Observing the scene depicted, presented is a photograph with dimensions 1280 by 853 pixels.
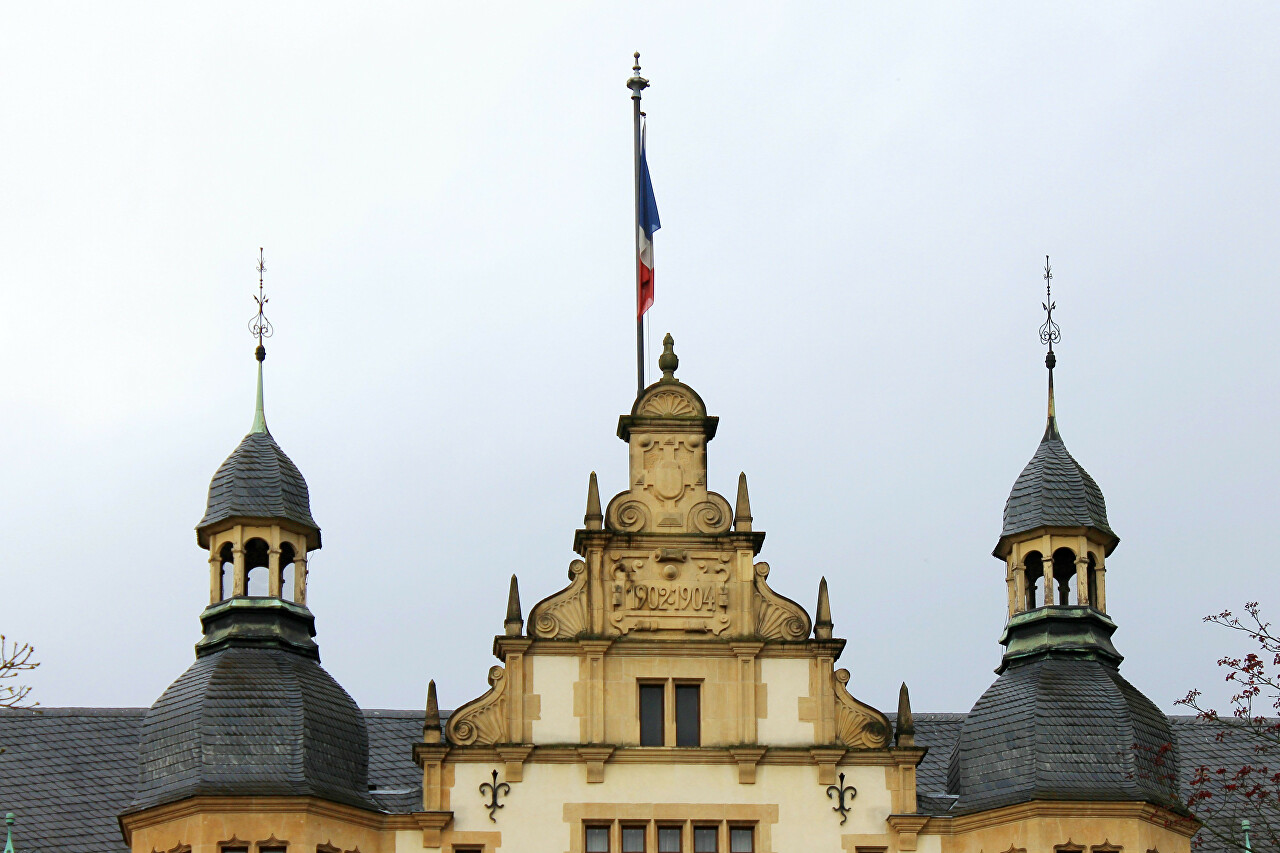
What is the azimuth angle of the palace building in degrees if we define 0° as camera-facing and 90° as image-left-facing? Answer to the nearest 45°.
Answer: approximately 0°
